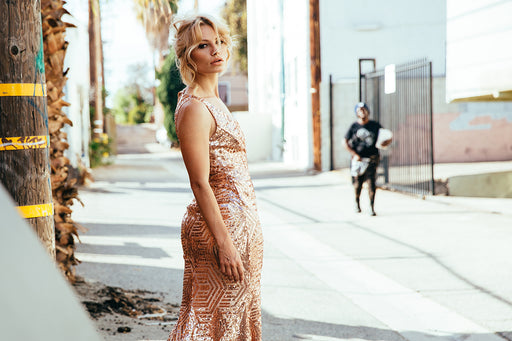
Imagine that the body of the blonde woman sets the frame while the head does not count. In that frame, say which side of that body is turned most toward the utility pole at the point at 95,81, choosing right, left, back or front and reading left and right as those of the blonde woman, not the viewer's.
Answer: left

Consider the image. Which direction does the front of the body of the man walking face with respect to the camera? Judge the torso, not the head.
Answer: toward the camera

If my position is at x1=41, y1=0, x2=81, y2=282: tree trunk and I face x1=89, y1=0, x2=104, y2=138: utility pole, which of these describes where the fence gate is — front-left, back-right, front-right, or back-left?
front-right

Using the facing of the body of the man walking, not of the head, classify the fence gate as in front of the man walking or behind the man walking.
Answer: behind

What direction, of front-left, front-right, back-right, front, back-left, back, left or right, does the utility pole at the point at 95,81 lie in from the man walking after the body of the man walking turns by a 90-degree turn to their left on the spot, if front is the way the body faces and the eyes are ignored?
back-left

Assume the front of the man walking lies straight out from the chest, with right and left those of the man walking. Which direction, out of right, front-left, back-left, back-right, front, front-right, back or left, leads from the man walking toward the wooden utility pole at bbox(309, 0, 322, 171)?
back

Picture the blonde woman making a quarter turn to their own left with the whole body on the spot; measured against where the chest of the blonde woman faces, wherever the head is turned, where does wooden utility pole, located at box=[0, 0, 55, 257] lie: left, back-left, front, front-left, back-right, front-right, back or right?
front-left

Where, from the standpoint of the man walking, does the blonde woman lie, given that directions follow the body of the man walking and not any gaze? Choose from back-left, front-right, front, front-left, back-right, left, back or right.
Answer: front

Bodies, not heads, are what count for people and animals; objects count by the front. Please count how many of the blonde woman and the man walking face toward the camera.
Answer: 1

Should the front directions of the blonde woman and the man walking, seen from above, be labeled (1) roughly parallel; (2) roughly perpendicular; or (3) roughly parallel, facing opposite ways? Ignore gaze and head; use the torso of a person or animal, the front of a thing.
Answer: roughly perpendicular

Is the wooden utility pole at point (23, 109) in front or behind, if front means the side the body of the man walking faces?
in front
